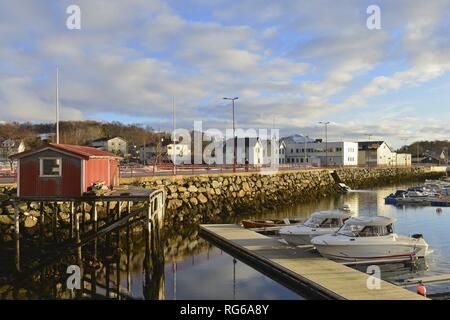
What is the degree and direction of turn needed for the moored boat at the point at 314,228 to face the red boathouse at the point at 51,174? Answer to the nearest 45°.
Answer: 0° — it already faces it

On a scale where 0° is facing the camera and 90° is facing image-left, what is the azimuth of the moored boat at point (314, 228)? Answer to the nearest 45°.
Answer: approximately 45°

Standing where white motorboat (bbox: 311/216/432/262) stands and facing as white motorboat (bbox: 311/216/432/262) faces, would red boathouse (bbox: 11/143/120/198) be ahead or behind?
ahead

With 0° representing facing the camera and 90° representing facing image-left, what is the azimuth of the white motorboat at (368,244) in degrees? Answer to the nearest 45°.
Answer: approximately 90°
